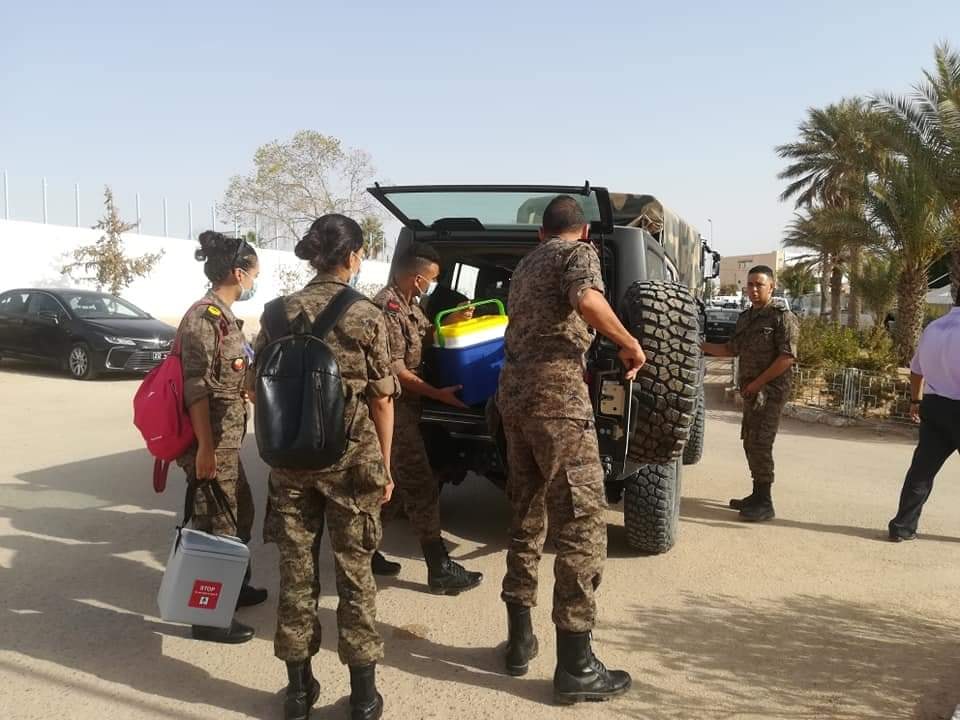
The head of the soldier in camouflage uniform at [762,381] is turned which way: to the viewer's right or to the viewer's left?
to the viewer's left

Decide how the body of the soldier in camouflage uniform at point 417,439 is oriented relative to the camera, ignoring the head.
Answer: to the viewer's right

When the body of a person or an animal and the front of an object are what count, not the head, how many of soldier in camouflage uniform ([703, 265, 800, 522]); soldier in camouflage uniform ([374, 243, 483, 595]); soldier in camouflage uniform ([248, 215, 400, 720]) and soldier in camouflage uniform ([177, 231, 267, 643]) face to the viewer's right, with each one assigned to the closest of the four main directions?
2

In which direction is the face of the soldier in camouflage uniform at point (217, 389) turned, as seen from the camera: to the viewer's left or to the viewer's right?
to the viewer's right

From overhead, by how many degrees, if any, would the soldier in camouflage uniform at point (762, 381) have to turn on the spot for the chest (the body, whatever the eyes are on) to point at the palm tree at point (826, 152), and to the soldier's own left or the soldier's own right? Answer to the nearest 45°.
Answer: approximately 135° to the soldier's own right

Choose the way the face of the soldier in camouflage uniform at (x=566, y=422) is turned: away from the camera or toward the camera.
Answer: away from the camera

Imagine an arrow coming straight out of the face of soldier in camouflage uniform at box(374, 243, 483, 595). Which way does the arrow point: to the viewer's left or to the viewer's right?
to the viewer's right

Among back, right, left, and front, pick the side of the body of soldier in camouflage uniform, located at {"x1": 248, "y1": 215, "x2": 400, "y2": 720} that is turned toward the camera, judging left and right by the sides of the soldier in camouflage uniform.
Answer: back

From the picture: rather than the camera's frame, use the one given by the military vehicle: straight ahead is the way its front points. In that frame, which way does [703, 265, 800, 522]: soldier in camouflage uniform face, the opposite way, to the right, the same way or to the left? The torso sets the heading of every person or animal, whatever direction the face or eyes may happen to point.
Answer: the opposite way

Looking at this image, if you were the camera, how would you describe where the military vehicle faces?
facing away from the viewer and to the right of the viewer

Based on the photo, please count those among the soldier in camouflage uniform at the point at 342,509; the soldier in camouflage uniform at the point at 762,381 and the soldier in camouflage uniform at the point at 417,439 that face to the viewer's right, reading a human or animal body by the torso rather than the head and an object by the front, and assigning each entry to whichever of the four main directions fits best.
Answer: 1

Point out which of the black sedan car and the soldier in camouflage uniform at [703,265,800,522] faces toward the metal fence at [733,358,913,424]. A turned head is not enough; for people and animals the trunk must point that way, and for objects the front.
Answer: the black sedan car

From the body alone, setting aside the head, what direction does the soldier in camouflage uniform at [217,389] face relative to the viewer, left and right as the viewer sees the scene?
facing to the right of the viewer

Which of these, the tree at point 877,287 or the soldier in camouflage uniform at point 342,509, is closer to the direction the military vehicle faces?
the tree

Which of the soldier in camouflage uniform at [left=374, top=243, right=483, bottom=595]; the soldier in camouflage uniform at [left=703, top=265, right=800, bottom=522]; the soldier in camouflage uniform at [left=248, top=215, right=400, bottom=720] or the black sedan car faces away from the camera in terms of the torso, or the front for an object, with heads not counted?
the soldier in camouflage uniform at [left=248, top=215, right=400, bottom=720]

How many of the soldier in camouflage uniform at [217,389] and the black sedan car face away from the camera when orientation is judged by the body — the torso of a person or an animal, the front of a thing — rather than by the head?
0

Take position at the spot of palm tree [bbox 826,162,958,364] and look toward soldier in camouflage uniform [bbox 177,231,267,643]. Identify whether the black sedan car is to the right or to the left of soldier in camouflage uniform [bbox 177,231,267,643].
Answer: right
